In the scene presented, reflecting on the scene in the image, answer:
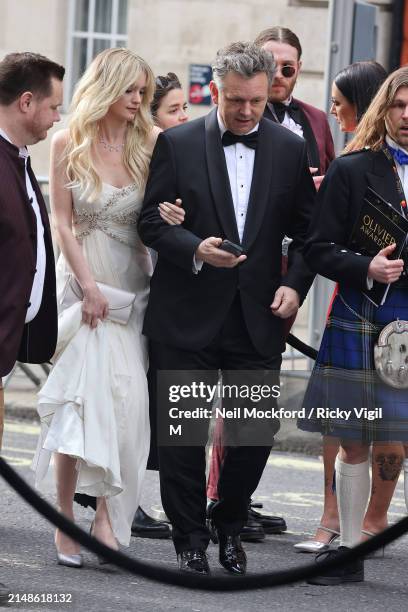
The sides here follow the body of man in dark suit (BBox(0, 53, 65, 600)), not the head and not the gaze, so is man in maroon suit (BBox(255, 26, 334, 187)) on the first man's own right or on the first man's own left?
on the first man's own left

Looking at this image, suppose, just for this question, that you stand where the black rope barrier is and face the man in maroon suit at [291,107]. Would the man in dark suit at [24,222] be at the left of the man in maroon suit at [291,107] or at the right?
left

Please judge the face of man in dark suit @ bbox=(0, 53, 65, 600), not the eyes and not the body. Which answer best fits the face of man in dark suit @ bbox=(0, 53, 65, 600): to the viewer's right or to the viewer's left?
to the viewer's right

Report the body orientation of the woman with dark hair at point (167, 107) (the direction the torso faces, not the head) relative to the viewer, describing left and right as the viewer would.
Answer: facing the viewer and to the right of the viewer

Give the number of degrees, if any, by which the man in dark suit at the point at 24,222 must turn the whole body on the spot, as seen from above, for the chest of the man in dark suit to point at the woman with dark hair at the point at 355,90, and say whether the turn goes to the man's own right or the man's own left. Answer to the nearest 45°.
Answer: approximately 45° to the man's own left

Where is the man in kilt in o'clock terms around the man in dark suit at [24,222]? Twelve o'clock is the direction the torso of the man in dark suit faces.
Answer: The man in kilt is roughly at 12 o'clock from the man in dark suit.

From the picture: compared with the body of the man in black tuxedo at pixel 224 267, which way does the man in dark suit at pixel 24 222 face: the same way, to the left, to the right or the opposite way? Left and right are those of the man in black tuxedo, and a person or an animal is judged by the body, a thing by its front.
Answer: to the left

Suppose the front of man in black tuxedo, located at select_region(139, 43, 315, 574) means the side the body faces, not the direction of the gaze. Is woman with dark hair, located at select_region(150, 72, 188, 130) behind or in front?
behind

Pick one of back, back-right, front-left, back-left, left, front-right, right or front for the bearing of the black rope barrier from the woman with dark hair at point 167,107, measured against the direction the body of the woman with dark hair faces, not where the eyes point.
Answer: front-right

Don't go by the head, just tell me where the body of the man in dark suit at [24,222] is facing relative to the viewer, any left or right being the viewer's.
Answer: facing to the right of the viewer
